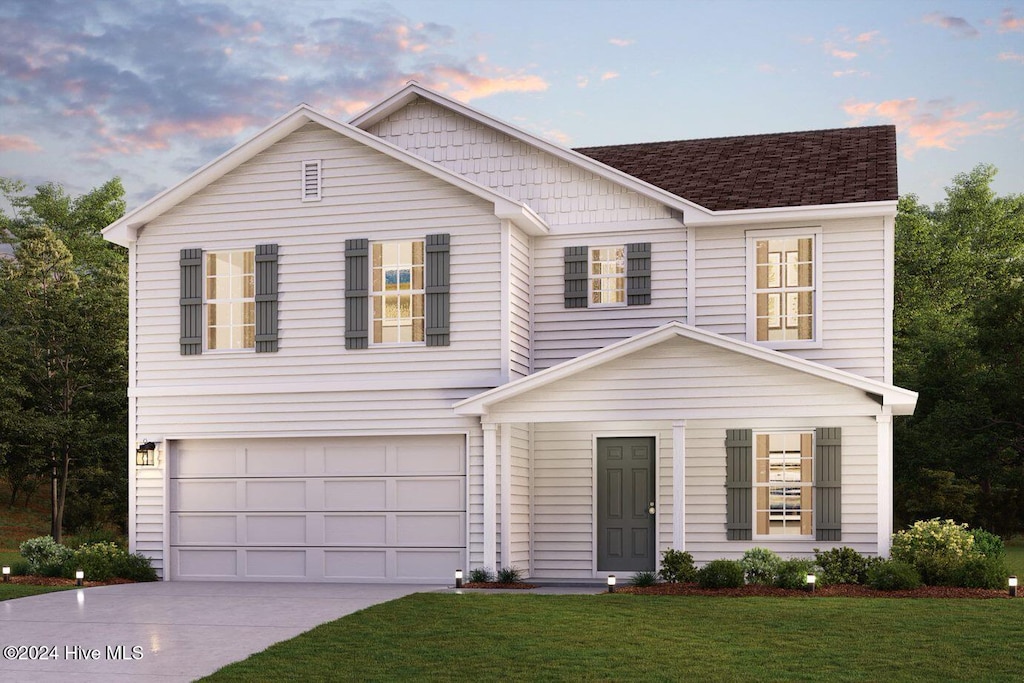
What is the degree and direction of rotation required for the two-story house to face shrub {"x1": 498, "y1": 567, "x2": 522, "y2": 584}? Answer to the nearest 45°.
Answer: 0° — it already faces it

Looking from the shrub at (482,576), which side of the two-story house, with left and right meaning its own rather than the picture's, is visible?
front

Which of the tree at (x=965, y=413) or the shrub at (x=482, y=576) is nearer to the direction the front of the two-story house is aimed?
the shrub

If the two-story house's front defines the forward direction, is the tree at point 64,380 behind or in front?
behind

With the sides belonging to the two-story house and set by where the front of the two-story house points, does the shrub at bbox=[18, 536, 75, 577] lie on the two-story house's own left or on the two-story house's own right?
on the two-story house's own right

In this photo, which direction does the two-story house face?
toward the camera
